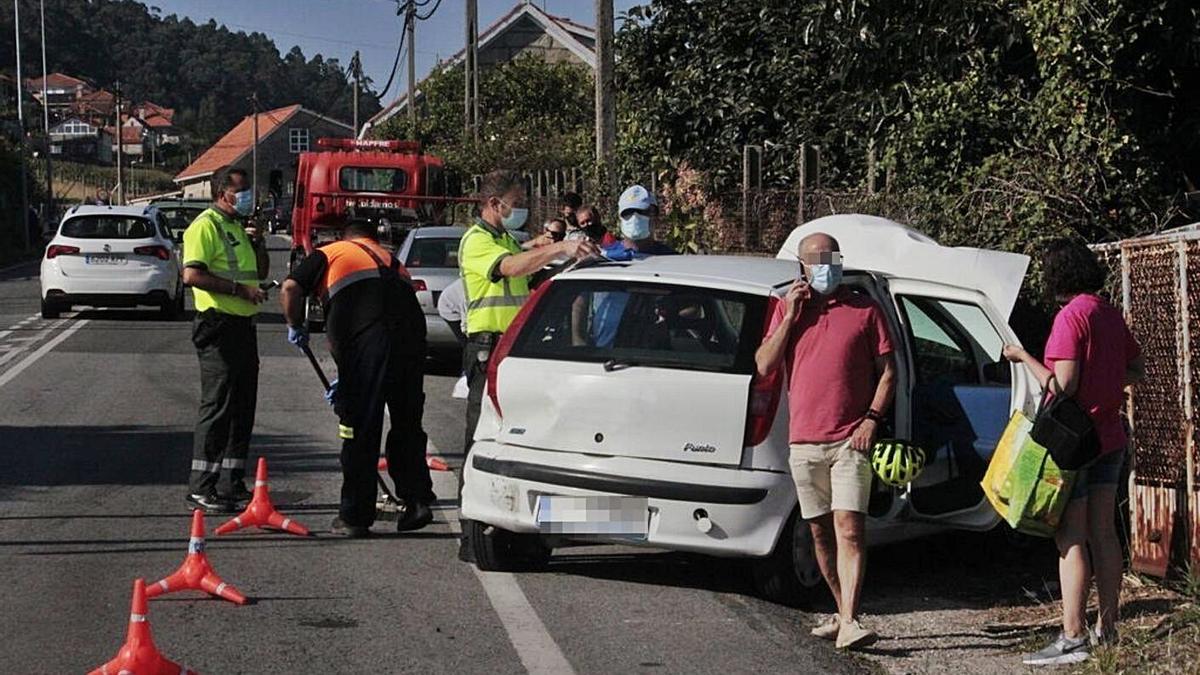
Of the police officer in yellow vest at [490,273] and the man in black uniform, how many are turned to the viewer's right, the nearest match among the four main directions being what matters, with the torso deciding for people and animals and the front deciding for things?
1

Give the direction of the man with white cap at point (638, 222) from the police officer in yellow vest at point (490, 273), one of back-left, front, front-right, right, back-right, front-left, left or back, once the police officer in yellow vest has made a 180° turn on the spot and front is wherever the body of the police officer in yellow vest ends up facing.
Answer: back-right

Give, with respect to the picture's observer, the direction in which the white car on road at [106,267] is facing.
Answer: facing away from the viewer

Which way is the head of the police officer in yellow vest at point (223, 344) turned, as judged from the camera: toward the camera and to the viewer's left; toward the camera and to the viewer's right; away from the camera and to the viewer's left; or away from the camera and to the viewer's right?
toward the camera and to the viewer's right

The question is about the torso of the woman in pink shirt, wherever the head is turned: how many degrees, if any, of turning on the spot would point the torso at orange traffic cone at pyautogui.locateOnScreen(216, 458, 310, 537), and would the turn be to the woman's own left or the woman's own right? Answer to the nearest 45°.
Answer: approximately 45° to the woman's own left

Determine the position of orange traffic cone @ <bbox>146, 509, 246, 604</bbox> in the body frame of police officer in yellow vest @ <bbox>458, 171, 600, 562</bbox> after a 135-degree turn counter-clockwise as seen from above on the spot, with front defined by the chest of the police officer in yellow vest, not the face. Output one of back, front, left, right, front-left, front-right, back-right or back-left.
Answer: left

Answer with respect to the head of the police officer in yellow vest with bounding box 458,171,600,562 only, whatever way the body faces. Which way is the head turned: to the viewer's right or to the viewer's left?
to the viewer's right

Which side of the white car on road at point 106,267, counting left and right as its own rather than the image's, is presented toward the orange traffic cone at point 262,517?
back

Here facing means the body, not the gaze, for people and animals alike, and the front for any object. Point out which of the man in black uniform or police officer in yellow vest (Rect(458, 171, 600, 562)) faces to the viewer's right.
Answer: the police officer in yellow vest

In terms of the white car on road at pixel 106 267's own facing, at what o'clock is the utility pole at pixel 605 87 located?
The utility pole is roughly at 4 o'clock from the white car on road.

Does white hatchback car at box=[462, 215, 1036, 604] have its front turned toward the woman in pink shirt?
no

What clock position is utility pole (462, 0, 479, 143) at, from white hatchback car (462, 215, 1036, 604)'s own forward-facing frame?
The utility pole is roughly at 10 o'clock from the white hatchback car.

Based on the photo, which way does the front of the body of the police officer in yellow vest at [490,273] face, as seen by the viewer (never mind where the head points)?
to the viewer's right
